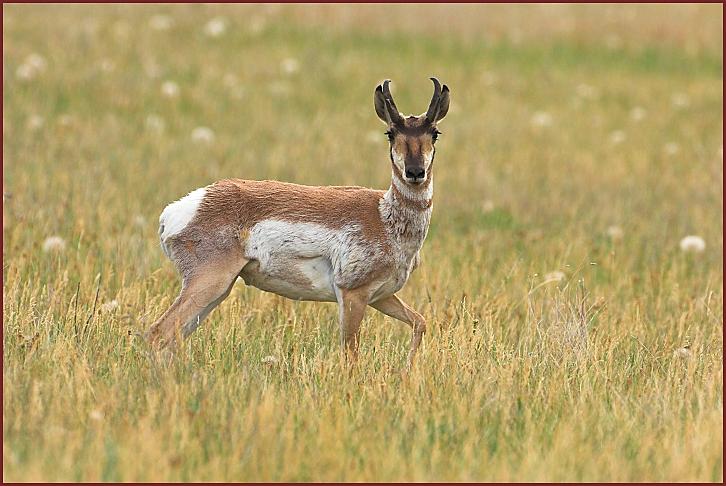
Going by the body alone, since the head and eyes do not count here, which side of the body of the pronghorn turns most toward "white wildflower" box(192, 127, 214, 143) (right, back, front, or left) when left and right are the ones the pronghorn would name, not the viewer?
left

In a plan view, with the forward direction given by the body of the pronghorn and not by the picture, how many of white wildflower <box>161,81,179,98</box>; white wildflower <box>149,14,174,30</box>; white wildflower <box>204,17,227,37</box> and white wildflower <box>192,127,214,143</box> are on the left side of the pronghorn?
4

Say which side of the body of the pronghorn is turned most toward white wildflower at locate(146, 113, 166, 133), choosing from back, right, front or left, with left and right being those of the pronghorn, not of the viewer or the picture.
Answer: left

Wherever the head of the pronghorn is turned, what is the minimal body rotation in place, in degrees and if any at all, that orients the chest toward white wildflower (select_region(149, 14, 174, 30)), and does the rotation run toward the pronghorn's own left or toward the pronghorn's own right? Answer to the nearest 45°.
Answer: approximately 90° to the pronghorn's own left

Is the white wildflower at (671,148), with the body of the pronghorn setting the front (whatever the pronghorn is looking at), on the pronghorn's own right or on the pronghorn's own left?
on the pronghorn's own left

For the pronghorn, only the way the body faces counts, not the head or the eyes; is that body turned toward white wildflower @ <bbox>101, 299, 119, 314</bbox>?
no

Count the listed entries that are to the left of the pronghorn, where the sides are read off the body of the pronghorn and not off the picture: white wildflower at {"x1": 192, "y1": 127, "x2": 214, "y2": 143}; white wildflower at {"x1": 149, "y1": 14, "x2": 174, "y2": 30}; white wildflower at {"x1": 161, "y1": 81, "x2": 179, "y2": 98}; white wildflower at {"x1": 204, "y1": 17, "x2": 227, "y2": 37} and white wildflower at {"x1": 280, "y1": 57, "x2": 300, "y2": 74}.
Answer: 5

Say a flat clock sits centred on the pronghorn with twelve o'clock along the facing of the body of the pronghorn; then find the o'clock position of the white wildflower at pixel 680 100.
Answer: The white wildflower is roughly at 10 o'clock from the pronghorn.

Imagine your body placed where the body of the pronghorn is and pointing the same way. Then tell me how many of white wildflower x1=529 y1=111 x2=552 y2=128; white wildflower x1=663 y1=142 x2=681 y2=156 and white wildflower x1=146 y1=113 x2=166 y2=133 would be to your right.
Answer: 0

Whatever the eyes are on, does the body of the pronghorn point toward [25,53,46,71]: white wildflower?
no

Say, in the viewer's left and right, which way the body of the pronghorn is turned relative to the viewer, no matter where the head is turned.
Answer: facing to the right of the viewer

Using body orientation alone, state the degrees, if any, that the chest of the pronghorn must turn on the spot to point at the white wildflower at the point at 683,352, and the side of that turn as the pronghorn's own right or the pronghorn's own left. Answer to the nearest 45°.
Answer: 0° — it already faces it

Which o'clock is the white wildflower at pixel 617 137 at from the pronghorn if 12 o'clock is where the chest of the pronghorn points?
The white wildflower is roughly at 10 o'clock from the pronghorn.
